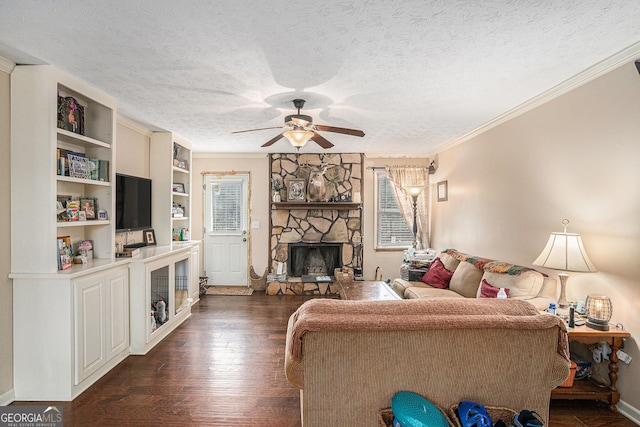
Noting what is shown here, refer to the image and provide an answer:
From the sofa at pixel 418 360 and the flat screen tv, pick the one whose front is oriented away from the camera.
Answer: the sofa

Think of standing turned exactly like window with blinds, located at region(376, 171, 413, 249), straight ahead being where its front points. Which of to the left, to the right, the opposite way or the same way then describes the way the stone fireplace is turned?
the same way

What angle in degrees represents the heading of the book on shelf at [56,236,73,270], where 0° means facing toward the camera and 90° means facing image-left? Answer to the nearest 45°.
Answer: approximately 315°

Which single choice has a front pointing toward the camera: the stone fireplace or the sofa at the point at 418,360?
the stone fireplace

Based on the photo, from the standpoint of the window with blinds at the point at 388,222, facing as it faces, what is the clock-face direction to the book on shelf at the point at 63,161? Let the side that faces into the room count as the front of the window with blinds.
The book on shelf is roughly at 1 o'clock from the window with blinds.

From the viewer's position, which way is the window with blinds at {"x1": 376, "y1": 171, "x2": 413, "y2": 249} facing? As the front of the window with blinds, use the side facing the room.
facing the viewer

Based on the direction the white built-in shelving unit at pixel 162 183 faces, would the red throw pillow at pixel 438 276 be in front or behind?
in front

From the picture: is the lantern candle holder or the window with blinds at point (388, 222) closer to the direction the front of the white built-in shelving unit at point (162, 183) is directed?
the lantern candle holder

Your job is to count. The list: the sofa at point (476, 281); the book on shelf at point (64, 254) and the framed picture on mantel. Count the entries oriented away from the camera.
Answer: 0

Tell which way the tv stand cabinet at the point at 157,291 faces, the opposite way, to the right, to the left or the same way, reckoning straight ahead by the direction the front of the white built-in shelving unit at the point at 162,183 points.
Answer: the same way

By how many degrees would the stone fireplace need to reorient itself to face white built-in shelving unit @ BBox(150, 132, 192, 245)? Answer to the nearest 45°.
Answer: approximately 45° to its right

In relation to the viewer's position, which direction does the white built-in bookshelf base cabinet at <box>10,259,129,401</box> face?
facing the viewer and to the right of the viewer

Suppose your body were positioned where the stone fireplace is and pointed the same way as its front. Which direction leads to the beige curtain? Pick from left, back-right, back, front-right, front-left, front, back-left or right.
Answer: left

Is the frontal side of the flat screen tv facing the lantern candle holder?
yes

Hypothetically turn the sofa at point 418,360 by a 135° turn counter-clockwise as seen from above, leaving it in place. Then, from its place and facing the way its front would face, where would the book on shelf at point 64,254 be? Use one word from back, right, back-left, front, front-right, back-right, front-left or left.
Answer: front-right
